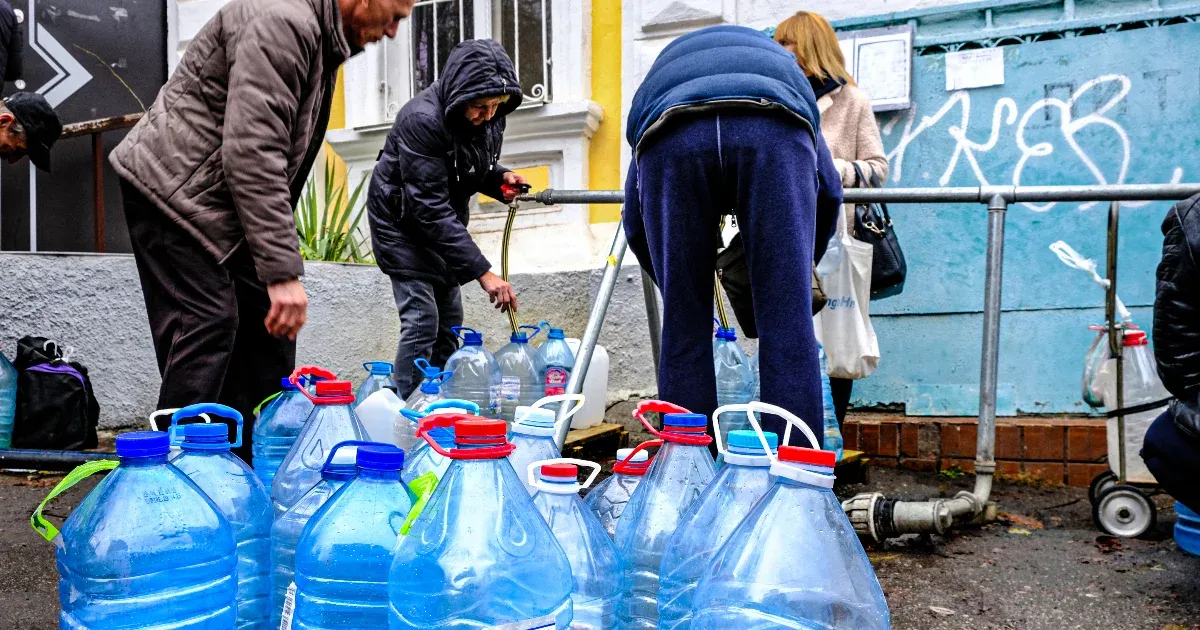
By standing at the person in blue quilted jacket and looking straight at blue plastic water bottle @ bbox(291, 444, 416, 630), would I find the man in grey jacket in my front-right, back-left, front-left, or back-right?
front-right

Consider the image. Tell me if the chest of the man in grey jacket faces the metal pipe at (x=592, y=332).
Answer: yes

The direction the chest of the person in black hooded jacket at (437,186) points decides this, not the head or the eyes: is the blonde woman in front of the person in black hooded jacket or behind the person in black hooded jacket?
in front

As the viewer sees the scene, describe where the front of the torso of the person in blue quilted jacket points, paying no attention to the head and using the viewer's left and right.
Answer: facing away from the viewer

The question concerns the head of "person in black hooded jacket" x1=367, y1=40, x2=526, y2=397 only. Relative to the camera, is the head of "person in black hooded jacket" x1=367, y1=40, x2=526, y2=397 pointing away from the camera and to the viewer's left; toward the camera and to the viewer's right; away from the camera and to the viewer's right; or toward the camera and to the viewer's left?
toward the camera and to the viewer's right

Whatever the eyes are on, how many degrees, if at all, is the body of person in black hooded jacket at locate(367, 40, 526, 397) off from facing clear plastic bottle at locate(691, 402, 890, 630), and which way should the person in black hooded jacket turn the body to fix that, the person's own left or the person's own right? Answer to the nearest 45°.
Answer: approximately 45° to the person's own right

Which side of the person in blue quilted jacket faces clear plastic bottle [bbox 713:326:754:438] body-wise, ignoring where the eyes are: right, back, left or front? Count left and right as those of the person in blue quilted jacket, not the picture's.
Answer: front

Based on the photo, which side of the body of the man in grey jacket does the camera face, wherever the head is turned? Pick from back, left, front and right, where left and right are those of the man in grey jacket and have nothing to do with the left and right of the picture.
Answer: right

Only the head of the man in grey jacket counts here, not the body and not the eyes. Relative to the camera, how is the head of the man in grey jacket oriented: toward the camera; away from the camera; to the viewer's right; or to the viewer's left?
to the viewer's right
